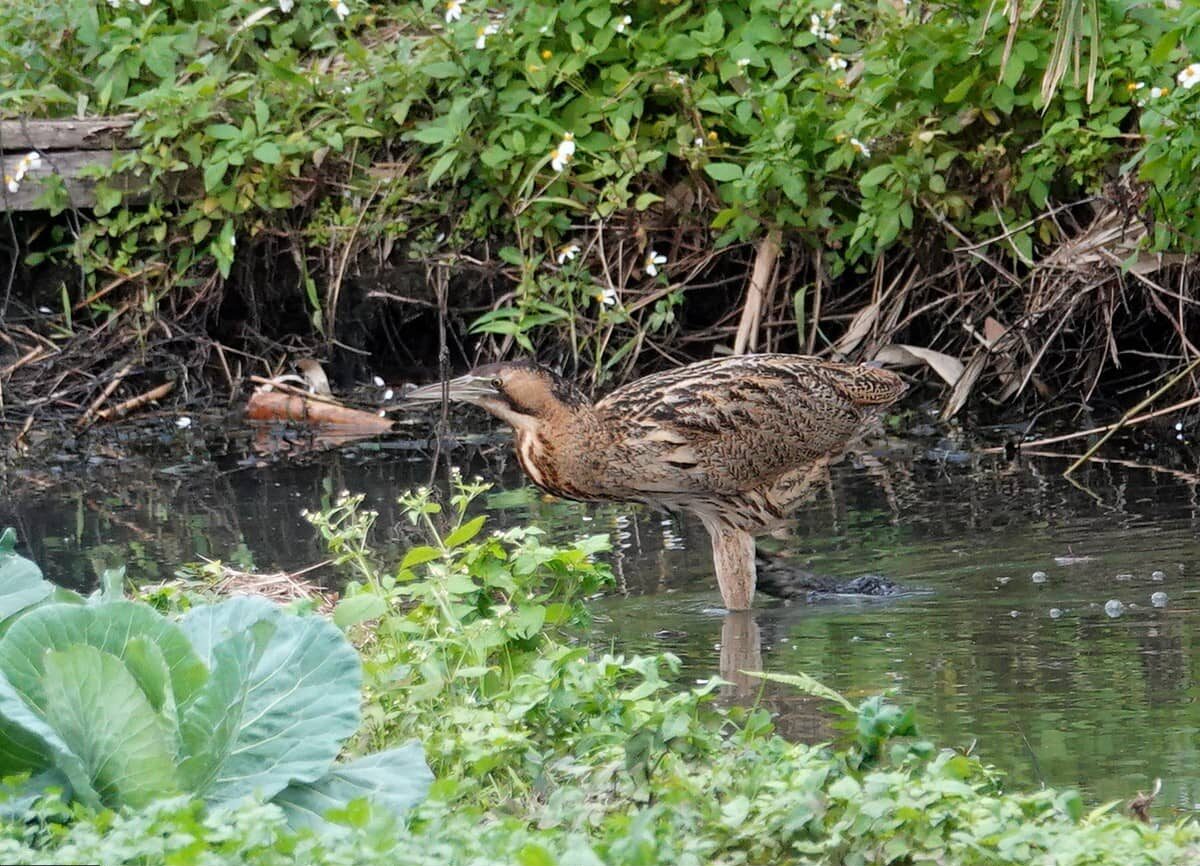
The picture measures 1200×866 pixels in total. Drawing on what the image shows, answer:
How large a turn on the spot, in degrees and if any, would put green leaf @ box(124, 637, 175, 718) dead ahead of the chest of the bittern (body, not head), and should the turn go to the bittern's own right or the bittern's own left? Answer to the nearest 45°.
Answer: approximately 90° to the bittern's own left

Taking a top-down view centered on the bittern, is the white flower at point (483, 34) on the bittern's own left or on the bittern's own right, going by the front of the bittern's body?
on the bittern's own right

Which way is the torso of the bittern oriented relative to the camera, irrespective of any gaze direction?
to the viewer's left

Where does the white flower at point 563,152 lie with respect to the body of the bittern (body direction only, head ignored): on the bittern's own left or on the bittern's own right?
on the bittern's own right

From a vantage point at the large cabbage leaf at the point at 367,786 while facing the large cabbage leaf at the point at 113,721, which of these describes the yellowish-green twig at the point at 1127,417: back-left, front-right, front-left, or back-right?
back-right

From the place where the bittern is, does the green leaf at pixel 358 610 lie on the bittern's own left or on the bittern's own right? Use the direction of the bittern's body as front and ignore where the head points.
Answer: on the bittern's own left

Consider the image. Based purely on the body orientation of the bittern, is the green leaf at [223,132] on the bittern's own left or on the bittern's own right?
on the bittern's own right

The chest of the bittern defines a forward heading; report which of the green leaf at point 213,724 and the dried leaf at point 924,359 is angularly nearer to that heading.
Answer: the green leaf

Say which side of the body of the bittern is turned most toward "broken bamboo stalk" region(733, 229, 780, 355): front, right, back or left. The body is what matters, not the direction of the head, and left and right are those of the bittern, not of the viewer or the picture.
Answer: right

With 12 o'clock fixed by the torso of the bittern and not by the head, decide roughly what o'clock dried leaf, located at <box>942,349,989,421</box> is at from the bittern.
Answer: The dried leaf is roughly at 4 o'clock from the bittern.

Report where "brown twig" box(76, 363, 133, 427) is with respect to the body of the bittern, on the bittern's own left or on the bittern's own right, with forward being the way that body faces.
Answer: on the bittern's own right

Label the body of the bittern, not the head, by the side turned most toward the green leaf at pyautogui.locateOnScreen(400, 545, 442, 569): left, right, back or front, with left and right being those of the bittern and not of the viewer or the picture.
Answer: left
